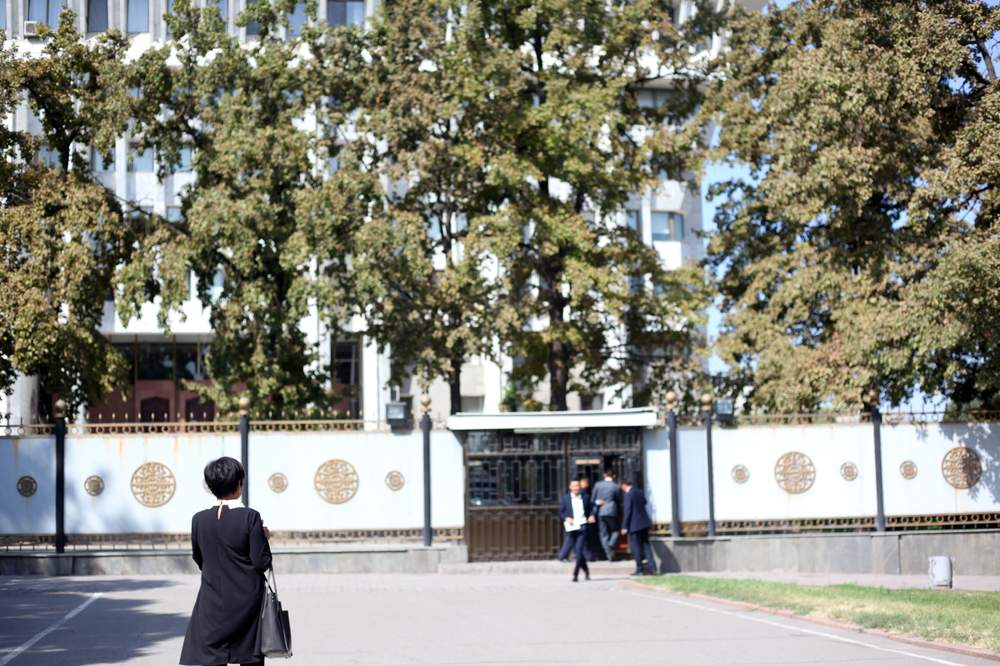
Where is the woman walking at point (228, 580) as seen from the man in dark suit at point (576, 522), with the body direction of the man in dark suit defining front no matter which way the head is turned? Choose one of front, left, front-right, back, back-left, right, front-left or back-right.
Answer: front

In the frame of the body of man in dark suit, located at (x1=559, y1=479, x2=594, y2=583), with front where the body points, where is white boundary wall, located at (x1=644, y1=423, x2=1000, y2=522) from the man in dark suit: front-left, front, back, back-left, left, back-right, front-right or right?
back-left

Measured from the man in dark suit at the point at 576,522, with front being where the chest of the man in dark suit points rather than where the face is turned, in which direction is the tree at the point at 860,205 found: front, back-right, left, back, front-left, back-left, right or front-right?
back-left

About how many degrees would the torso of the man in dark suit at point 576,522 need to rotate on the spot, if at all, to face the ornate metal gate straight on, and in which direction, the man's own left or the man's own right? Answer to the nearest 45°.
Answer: approximately 135° to the man's own right

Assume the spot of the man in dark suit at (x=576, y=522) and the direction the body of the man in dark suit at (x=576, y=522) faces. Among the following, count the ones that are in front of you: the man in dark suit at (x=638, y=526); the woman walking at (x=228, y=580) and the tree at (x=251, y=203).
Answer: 1

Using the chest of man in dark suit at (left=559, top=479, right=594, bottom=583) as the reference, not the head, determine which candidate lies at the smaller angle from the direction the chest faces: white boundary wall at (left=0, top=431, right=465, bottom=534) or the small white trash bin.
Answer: the small white trash bin

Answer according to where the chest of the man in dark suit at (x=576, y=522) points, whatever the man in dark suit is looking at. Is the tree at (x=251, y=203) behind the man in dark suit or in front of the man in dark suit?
behind

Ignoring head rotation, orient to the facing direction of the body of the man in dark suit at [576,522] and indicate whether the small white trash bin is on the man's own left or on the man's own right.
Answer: on the man's own left

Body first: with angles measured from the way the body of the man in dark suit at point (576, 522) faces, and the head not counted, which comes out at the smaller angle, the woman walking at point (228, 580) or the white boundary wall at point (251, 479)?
the woman walking

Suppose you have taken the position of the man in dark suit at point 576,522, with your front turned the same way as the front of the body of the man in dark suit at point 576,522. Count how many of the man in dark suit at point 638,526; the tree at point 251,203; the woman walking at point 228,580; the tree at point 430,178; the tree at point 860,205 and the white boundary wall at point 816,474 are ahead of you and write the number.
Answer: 1

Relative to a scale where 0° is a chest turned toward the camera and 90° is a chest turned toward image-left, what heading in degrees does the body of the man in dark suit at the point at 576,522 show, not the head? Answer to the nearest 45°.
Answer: approximately 0°

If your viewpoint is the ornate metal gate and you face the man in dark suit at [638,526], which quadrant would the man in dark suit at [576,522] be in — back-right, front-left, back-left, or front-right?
front-right

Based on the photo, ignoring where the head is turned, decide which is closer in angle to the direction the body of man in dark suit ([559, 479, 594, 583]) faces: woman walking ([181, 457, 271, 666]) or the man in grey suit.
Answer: the woman walking
